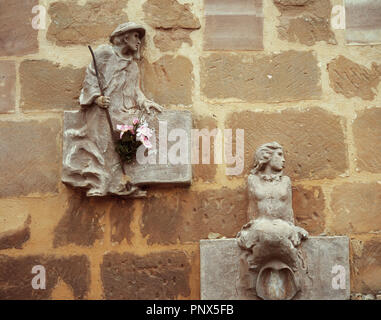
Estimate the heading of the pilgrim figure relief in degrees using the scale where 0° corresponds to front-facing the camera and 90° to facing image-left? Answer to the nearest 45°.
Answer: approximately 315°

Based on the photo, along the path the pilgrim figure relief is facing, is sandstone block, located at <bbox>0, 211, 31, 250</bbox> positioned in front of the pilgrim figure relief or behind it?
behind

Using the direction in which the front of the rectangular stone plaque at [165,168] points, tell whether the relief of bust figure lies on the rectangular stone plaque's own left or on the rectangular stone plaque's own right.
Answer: on the rectangular stone plaque's own left

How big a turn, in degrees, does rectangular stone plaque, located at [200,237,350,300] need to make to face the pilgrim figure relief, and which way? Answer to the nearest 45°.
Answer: approximately 90° to its right

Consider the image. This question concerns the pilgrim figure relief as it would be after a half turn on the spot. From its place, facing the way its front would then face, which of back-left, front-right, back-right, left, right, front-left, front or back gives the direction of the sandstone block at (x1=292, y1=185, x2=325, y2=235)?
back-right

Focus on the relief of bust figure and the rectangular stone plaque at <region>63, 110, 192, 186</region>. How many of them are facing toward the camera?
2

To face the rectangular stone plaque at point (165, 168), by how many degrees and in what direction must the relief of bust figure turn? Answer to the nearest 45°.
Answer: approximately 90° to its right

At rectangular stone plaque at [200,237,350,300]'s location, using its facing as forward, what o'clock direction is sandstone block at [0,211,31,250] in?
The sandstone block is roughly at 3 o'clock from the rectangular stone plaque.

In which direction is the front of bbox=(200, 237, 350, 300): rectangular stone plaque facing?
toward the camera

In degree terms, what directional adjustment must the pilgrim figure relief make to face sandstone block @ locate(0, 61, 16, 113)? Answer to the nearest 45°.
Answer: approximately 135° to its right

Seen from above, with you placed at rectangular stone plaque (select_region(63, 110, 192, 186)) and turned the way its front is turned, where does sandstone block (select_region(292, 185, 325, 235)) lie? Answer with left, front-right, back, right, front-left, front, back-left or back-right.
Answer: left

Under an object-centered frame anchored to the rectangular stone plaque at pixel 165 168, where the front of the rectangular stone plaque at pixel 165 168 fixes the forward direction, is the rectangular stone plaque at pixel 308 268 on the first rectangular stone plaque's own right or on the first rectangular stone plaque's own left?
on the first rectangular stone plaque's own left

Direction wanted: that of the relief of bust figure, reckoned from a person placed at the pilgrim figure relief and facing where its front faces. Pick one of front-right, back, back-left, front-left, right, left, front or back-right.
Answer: front-left

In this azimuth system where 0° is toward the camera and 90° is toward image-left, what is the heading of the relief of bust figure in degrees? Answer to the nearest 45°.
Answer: approximately 0°

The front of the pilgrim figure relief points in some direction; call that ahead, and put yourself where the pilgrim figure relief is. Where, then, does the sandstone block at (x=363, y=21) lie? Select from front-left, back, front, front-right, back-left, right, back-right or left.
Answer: front-left
